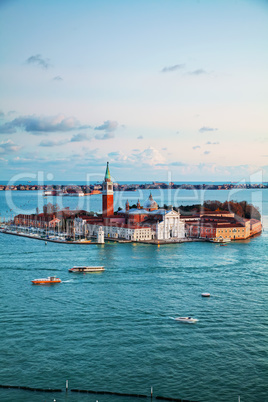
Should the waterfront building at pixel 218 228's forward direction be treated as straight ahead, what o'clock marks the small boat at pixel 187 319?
The small boat is roughly at 12 o'clock from the waterfront building.

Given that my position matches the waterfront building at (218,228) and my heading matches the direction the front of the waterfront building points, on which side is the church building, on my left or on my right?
on my right

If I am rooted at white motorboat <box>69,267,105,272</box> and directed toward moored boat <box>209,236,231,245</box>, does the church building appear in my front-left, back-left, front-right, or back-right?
front-left

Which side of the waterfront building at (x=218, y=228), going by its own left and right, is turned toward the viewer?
front

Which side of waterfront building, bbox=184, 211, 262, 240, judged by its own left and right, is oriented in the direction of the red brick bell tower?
right

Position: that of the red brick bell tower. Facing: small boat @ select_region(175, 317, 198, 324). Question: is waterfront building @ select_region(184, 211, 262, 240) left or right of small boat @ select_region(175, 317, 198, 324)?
left

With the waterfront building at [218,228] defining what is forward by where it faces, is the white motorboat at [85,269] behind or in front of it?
in front

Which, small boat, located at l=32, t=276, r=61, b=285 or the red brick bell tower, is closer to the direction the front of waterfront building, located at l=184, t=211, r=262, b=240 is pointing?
the small boat

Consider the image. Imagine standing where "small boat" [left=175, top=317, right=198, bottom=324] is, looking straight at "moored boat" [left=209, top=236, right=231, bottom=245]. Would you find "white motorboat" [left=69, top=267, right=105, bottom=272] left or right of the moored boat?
left

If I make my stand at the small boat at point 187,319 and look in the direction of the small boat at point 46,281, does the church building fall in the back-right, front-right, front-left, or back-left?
front-right

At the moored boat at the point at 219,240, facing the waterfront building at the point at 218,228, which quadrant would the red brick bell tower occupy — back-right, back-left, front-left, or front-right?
front-left

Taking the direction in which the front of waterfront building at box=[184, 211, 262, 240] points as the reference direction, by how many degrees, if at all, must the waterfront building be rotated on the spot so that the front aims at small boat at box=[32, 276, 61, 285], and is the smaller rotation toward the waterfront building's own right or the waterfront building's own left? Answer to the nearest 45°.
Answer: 0° — it already faces it

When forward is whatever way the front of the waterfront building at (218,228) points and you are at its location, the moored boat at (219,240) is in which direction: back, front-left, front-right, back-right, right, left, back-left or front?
front
